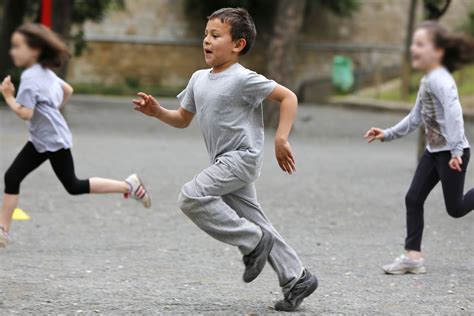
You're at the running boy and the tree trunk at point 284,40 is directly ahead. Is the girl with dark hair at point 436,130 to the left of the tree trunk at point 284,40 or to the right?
right

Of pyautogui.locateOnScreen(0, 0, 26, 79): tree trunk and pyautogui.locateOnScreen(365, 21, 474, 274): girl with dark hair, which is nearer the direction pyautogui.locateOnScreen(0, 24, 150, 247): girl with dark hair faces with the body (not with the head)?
the tree trunk

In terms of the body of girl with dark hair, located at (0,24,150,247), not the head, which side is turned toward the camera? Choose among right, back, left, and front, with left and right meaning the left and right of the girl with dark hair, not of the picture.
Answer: left

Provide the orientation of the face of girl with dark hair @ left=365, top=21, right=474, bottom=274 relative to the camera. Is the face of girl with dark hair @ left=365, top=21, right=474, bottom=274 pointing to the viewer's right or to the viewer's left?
to the viewer's left

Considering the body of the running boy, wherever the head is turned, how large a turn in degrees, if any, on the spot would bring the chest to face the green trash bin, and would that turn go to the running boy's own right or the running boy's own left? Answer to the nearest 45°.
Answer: approximately 135° to the running boy's own right

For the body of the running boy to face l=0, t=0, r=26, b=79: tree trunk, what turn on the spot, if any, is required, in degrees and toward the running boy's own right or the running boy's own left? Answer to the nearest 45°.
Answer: approximately 135° to the running boy's own right

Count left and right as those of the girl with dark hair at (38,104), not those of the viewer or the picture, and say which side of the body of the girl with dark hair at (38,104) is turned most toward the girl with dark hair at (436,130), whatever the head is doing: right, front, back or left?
back

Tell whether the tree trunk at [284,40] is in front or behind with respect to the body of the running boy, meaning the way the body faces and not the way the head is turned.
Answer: behind

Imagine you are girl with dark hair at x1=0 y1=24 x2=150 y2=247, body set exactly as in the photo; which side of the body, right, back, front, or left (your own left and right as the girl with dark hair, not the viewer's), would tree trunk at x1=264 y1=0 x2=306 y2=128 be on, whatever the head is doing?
right

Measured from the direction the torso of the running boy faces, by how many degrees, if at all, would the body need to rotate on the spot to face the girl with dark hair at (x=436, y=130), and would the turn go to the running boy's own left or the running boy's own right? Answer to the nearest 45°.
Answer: approximately 180°

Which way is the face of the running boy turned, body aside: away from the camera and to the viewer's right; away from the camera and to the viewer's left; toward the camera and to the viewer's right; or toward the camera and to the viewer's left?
toward the camera and to the viewer's left

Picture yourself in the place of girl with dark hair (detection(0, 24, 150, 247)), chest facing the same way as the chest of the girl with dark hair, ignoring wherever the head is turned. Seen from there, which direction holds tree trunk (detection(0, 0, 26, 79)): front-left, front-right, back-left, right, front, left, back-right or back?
right
